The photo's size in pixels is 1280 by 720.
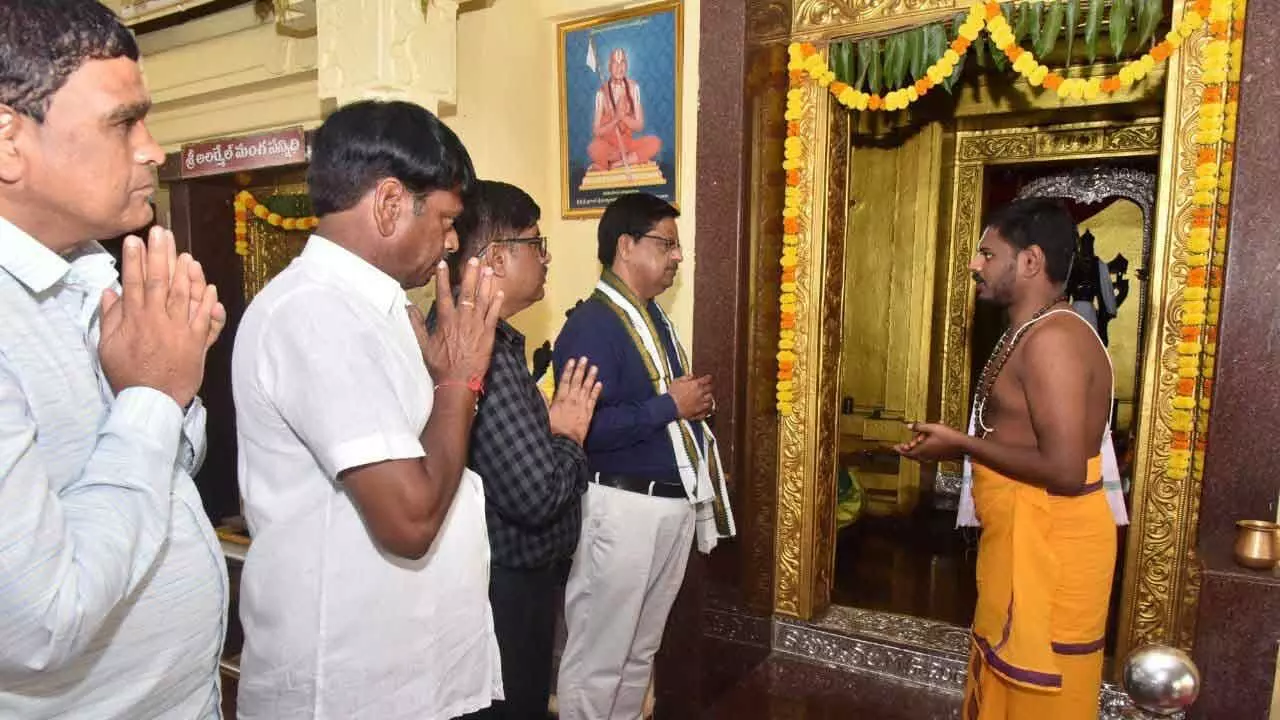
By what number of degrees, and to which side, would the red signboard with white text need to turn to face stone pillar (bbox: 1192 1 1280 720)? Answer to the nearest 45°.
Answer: approximately 45° to its left

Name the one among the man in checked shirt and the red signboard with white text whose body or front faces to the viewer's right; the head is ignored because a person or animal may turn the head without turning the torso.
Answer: the man in checked shirt

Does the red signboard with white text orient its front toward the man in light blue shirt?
yes

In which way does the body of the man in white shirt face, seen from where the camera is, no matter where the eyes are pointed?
to the viewer's right

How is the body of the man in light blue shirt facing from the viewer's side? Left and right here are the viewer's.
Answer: facing to the right of the viewer

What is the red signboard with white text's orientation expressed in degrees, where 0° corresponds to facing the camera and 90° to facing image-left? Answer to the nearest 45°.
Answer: approximately 0°

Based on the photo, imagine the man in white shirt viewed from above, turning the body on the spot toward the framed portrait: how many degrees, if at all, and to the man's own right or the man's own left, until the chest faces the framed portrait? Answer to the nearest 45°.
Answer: approximately 45° to the man's own left

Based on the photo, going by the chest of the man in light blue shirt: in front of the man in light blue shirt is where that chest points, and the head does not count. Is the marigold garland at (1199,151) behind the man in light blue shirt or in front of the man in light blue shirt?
in front

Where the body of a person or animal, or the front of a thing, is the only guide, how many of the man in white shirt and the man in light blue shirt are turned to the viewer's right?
2

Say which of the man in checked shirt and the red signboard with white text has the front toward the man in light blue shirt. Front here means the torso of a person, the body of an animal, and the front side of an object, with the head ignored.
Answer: the red signboard with white text

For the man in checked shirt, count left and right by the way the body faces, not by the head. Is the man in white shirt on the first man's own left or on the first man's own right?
on the first man's own right

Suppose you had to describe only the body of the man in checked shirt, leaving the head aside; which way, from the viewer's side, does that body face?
to the viewer's right
